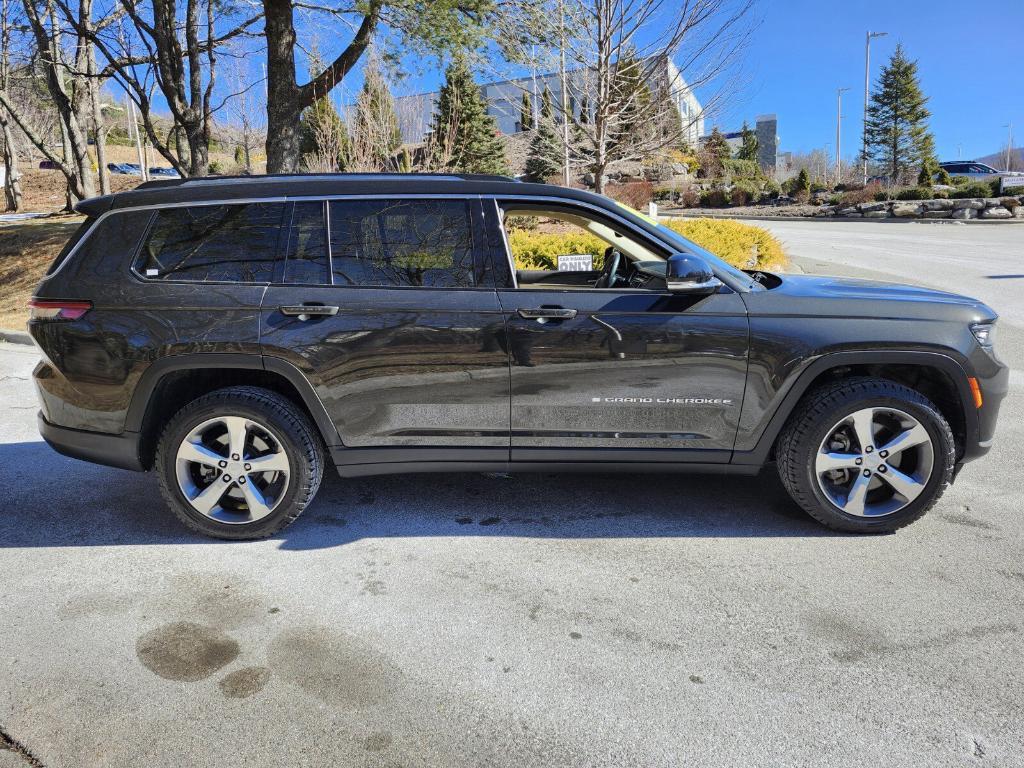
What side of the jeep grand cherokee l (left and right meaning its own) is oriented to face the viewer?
right

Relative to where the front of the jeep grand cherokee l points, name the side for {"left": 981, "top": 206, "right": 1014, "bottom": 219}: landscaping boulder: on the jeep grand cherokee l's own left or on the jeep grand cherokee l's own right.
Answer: on the jeep grand cherokee l's own left

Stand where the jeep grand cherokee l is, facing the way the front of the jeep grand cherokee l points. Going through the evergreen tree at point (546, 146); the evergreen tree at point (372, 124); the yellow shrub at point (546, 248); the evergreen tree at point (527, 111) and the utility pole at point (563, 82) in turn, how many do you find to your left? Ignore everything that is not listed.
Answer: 5

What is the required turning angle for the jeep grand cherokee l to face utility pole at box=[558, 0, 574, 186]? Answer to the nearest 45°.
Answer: approximately 90° to its left

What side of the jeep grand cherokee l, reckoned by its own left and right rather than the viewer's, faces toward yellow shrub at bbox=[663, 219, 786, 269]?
left

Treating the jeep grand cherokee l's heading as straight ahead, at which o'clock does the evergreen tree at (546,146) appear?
The evergreen tree is roughly at 9 o'clock from the jeep grand cherokee l.

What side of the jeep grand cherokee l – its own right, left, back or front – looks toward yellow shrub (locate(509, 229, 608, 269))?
left

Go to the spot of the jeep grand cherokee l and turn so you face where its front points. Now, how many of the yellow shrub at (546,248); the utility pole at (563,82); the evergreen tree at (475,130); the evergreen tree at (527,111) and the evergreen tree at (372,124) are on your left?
5

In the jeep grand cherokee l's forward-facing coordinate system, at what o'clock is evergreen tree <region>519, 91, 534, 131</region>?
The evergreen tree is roughly at 9 o'clock from the jeep grand cherokee l.

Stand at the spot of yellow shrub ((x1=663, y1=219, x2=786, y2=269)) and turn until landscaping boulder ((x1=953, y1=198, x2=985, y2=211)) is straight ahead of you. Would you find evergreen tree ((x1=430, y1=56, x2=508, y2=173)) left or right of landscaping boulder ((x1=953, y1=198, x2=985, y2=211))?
left

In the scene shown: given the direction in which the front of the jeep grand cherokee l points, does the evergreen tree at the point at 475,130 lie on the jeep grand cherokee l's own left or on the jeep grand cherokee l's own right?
on the jeep grand cherokee l's own left

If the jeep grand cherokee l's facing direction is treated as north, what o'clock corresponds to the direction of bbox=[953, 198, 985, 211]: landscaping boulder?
The landscaping boulder is roughly at 10 o'clock from the jeep grand cherokee l.
